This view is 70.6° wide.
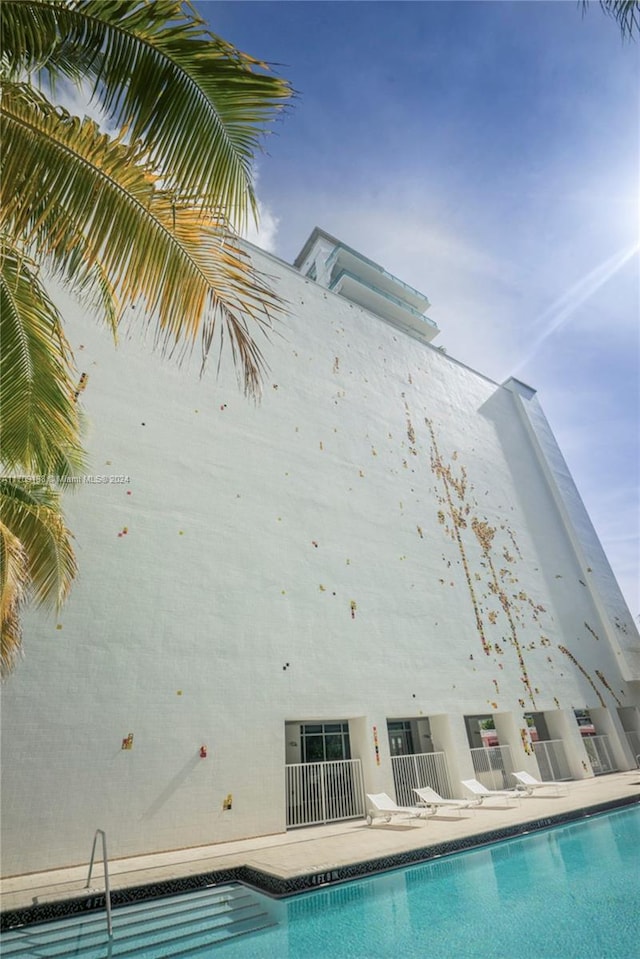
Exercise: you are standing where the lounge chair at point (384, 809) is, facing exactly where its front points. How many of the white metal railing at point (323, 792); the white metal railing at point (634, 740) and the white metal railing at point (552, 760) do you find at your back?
1

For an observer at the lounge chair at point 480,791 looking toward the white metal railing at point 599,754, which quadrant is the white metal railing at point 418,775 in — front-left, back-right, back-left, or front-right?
back-left

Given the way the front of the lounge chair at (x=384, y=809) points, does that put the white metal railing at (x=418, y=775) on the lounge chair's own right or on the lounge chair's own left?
on the lounge chair's own left

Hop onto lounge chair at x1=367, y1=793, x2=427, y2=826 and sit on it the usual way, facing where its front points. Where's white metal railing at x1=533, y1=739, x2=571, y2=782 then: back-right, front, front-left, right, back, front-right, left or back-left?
front-left

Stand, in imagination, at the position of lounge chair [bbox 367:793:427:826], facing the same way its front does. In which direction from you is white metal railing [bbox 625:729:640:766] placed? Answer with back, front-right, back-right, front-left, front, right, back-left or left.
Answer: front-left

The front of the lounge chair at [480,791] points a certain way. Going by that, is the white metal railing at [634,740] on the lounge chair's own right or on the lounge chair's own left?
on the lounge chair's own left

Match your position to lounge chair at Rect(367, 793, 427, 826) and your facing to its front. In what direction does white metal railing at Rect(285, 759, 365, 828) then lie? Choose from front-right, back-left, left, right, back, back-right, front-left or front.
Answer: back

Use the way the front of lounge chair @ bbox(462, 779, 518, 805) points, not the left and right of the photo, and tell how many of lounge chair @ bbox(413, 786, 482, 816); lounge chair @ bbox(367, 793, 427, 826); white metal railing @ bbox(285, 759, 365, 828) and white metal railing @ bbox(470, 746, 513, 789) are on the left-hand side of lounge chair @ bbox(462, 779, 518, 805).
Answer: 1

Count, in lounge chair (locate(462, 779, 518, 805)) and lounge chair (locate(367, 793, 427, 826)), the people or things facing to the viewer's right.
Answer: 2

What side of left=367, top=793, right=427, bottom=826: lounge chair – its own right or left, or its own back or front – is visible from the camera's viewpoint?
right

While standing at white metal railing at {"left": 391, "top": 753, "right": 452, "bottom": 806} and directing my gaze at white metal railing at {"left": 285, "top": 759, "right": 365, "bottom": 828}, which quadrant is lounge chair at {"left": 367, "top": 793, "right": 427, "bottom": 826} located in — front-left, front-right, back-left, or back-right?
front-left

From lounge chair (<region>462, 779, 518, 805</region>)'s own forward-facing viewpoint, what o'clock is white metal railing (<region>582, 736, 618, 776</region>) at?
The white metal railing is roughly at 10 o'clock from the lounge chair.

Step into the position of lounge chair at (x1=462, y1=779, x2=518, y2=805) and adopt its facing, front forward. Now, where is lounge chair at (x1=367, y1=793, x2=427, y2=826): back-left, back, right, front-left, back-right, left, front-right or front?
back-right

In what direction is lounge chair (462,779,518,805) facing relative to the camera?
to the viewer's right
